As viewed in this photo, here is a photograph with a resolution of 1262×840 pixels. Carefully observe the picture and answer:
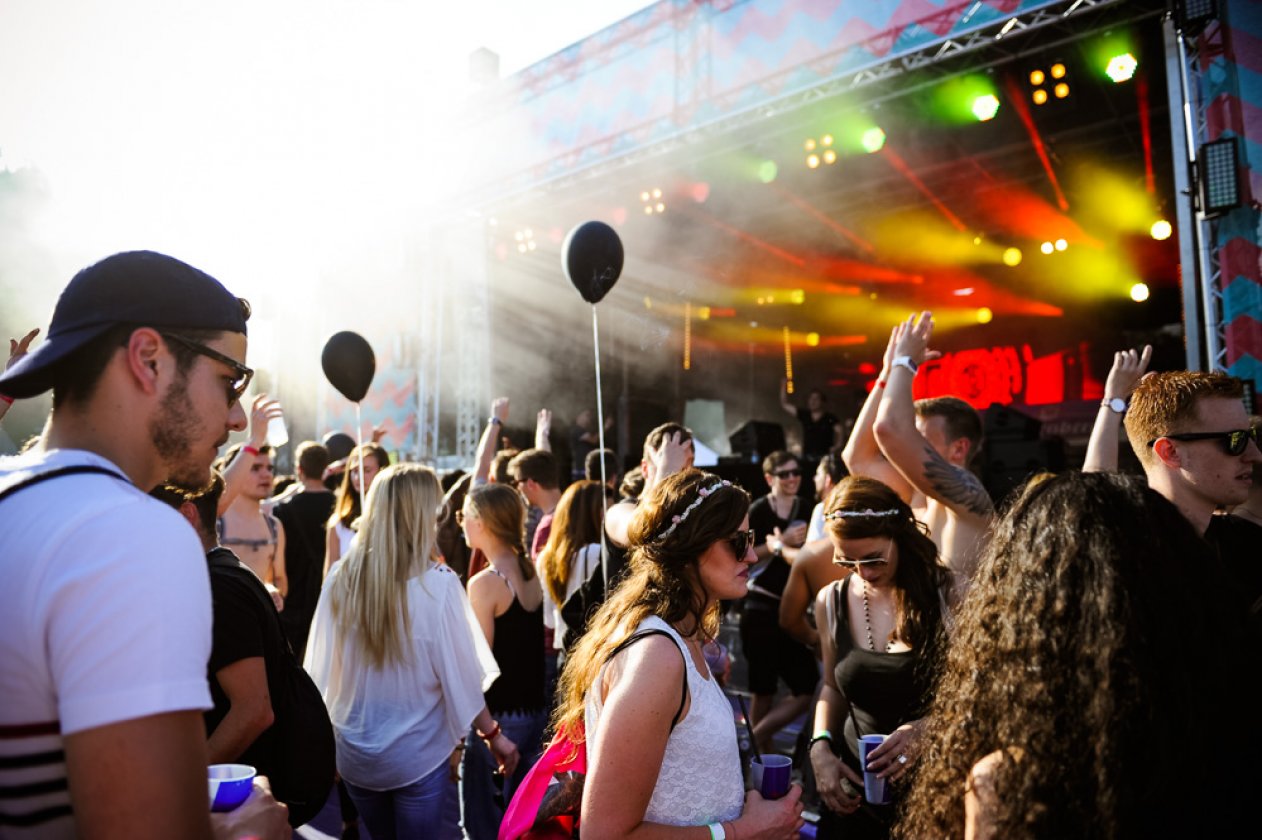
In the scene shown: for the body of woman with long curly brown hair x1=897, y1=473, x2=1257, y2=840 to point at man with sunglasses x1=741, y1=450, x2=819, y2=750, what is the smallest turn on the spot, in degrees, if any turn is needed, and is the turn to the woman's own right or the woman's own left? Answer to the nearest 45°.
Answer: approximately 45° to the woman's own left

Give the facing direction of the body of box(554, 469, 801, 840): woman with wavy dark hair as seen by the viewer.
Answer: to the viewer's right

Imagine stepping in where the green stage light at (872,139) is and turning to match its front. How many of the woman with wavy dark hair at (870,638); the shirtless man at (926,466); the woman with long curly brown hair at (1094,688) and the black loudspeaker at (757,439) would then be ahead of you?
3

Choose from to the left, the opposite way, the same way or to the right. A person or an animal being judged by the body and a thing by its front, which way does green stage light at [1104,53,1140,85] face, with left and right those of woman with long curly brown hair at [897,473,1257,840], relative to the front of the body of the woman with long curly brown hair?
the opposite way

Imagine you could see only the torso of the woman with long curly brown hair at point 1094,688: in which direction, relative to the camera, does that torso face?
away from the camera

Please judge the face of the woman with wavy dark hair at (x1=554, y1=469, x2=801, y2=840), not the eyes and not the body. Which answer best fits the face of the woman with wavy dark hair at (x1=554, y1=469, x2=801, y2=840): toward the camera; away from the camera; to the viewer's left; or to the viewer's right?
to the viewer's right

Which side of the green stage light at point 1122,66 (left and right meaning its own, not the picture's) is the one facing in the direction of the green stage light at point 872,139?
right
